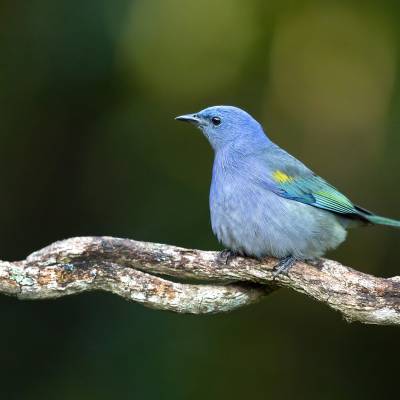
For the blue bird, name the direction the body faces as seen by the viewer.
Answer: to the viewer's left
